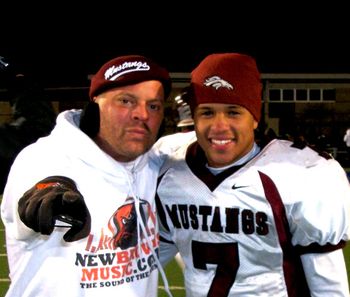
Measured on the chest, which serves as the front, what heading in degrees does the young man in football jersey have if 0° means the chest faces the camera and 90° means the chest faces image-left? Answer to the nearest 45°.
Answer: approximately 45°

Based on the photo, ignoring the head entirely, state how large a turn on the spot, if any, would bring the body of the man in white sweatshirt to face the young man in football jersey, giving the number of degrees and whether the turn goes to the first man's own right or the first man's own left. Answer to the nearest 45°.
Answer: approximately 45° to the first man's own left

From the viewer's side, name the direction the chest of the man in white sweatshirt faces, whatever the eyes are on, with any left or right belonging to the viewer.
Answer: facing the viewer and to the right of the viewer

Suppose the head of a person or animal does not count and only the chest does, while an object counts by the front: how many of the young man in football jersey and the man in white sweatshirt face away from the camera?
0
